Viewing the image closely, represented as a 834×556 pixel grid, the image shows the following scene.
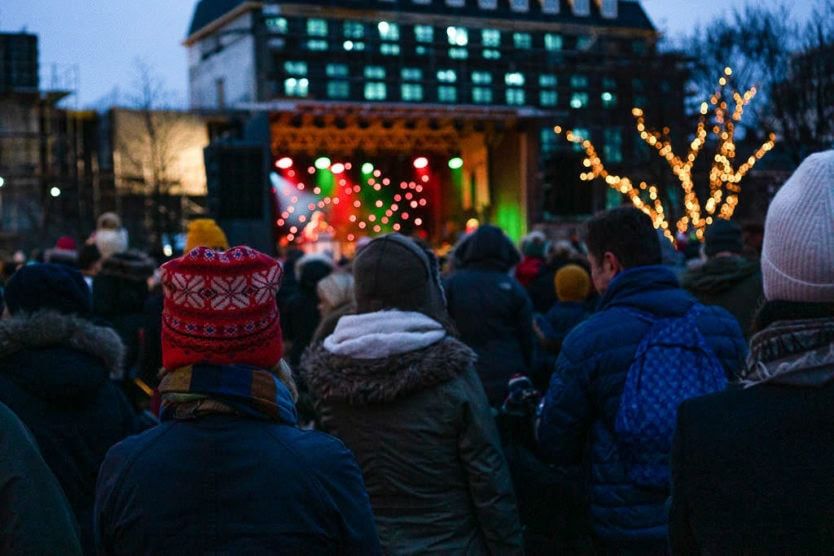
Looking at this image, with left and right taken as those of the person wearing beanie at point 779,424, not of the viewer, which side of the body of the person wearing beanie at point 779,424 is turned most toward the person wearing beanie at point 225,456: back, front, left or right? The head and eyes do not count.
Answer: left

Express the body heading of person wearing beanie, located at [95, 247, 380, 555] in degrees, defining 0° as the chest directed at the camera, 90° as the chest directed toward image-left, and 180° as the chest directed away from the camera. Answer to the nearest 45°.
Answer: approximately 180°

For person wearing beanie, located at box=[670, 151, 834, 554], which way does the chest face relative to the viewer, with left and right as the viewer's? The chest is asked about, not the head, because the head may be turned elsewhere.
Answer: facing away from the viewer

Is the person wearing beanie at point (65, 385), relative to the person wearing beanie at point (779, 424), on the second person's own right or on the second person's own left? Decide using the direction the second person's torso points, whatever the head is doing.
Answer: on the second person's own left

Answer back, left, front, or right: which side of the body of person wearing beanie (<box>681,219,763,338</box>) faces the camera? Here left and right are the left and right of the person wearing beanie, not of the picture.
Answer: back

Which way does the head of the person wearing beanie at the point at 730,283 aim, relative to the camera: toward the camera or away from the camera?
away from the camera

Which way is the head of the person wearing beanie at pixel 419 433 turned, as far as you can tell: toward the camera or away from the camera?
away from the camera

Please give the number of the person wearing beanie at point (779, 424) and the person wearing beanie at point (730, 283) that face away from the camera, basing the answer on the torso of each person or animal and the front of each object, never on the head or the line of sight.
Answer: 2

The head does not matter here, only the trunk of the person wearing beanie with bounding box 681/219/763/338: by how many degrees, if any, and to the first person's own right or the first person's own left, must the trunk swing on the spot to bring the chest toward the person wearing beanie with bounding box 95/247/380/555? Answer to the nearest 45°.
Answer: approximately 180°
